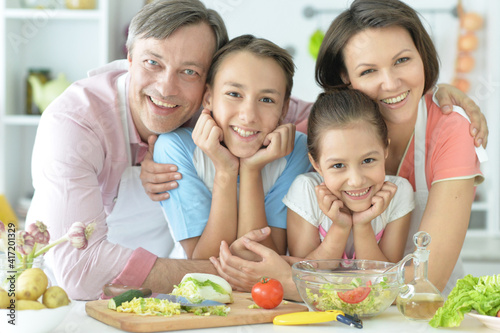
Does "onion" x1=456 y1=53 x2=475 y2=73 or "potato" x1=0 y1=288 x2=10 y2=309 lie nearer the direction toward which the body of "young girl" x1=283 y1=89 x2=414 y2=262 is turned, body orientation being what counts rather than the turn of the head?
the potato

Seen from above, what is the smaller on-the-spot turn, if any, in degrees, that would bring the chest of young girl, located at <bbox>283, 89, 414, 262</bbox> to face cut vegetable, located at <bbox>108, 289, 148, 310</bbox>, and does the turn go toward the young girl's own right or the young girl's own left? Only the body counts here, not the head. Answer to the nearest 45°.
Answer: approximately 45° to the young girl's own right

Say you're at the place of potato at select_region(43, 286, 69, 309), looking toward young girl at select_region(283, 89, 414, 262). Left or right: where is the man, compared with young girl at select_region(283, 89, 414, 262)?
left

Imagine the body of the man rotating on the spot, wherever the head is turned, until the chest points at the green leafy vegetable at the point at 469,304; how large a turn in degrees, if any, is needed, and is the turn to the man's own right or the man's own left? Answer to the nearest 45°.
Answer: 0° — they already face it

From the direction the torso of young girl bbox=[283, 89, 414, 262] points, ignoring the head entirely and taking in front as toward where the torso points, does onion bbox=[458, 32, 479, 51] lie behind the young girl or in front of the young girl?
behind

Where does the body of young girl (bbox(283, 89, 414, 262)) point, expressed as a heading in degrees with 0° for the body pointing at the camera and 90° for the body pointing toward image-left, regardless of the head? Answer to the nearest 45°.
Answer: approximately 0°

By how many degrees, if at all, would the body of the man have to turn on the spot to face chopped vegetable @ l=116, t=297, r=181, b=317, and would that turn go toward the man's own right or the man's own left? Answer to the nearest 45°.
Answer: approximately 45° to the man's own right

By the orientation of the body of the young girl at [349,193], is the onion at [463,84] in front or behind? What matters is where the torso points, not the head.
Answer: behind
